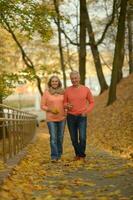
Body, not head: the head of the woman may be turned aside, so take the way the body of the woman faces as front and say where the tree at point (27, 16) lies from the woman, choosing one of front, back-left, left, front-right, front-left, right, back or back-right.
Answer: back

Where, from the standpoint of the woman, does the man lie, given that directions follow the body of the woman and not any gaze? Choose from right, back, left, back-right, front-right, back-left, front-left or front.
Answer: left

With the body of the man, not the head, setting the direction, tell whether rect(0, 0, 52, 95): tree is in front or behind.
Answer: behind

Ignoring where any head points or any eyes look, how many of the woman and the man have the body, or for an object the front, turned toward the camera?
2

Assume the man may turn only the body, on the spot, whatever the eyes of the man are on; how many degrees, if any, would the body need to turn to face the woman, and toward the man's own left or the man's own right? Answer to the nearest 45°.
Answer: approximately 90° to the man's own right

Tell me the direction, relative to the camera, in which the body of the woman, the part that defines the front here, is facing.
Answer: toward the camera

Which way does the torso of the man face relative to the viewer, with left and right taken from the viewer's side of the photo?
facing the viewer

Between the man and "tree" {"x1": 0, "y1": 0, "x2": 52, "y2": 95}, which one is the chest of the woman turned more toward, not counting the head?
the man
